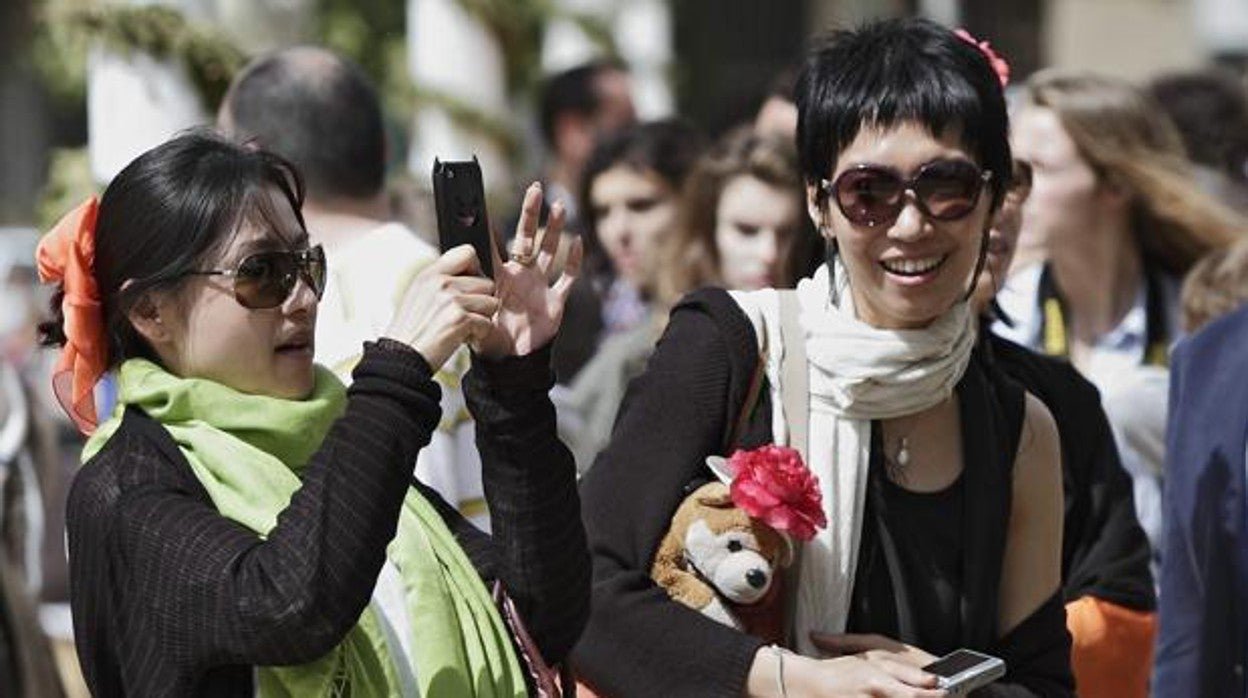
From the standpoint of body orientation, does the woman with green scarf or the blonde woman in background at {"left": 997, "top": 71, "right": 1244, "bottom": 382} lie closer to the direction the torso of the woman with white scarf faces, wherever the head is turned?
the woman with green scarf

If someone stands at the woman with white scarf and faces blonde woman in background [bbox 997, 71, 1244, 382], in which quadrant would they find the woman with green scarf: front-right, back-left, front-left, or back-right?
back-left

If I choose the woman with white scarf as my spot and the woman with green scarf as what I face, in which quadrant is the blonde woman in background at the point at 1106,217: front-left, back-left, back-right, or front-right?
back-right

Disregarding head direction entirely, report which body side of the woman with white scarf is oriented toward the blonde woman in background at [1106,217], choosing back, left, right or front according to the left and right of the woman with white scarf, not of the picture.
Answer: back

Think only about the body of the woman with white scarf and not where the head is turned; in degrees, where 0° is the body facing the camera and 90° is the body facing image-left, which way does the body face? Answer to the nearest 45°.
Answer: approximately 0°
